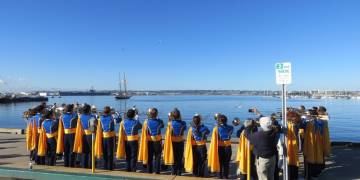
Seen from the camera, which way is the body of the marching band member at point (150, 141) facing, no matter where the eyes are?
away from the camera

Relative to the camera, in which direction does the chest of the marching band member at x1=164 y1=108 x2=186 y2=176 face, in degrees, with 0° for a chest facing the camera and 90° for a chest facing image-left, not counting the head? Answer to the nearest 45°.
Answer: approximately 180°

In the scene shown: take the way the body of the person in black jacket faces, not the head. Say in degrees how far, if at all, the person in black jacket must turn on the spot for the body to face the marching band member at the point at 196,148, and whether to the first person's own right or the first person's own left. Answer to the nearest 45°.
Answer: approximately 45° to the first person's own left

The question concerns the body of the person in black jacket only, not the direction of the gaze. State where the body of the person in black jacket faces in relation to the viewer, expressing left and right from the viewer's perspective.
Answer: facing away from the viewer

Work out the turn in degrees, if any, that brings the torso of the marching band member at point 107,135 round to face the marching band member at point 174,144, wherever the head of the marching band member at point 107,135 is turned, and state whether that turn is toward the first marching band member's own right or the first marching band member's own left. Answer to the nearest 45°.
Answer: approximately 135° to the first marching band member's own right

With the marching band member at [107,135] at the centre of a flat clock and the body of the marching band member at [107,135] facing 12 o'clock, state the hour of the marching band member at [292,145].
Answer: the marching band member at [292,145] is roughly at 4 o'clock from the marching band member at [107,135].

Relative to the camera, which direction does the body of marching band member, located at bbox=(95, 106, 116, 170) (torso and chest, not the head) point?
away from the camera
